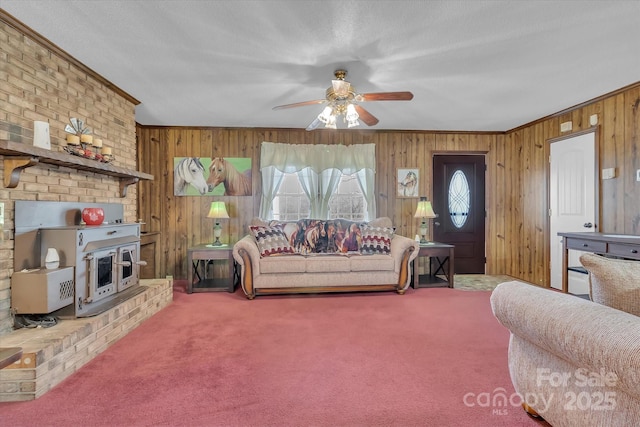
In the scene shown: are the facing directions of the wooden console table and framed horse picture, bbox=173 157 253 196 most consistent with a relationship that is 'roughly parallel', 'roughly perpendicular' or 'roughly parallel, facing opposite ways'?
roughly perpendicular

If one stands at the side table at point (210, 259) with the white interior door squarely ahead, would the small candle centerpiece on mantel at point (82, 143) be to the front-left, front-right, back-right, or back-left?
back-right

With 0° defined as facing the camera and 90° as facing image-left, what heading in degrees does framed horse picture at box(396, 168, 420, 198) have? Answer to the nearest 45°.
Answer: approximately 0°

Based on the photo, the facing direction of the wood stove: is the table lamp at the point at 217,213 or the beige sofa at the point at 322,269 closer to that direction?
the beige sofa

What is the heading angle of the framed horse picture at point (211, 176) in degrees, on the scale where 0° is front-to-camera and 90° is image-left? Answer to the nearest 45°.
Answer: approximately 0°

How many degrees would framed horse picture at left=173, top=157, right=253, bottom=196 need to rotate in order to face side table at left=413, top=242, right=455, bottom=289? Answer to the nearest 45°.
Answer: approximately 45° to its left

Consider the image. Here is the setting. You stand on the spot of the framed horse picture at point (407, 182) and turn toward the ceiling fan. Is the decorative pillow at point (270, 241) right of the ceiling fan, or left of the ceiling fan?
right

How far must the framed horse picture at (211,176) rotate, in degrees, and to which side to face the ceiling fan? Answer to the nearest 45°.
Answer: approximately 45° to its left
